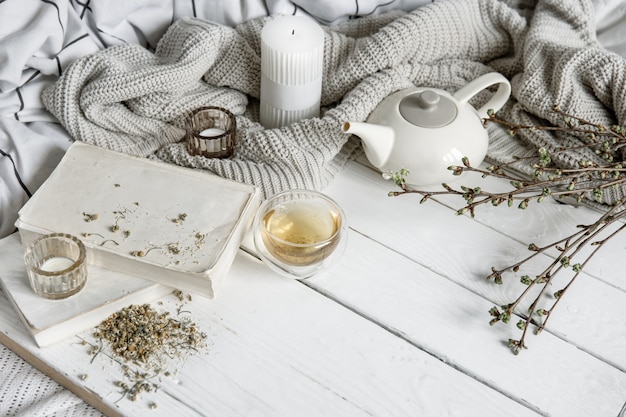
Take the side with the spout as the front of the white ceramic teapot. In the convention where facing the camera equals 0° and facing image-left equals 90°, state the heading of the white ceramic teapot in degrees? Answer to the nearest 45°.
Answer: approximately 45°
